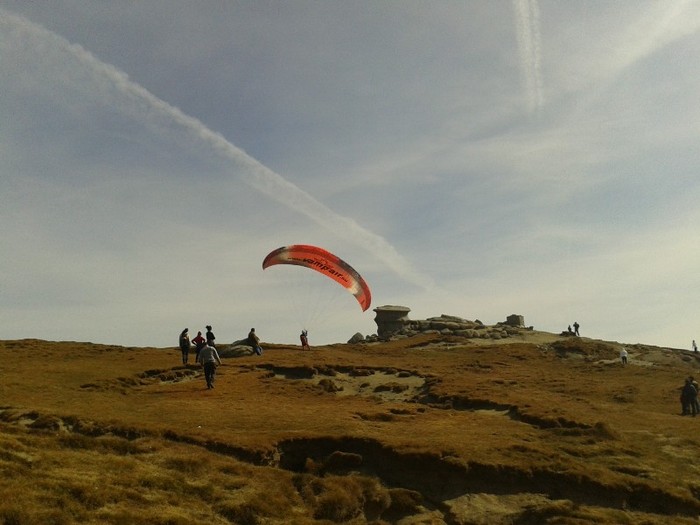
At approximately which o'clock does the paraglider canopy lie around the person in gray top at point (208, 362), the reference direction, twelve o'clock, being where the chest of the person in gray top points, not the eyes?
The paraglider canopy is roughly at 1 o'clock from the person in gray top.

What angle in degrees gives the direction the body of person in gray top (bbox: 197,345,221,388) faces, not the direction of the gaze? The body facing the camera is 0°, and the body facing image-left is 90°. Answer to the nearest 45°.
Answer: approximately 180°

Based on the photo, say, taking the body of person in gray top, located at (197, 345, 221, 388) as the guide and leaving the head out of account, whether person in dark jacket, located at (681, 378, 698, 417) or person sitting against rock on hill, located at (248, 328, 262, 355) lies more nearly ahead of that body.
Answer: the person sitting against rock on hill

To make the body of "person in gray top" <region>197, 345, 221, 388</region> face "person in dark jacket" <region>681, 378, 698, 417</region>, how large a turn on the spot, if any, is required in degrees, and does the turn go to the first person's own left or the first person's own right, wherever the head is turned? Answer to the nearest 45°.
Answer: approximately 90° to the first person's own right

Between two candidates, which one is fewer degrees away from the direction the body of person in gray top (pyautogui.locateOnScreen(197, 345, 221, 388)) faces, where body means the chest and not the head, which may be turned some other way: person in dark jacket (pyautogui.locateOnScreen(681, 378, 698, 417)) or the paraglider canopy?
the paraglider canopy

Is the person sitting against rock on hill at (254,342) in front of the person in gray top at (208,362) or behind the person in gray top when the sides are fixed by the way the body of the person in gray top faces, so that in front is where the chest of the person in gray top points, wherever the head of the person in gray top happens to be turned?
in front
